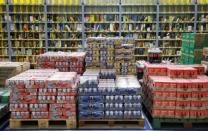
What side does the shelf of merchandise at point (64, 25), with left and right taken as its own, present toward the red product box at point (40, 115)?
front

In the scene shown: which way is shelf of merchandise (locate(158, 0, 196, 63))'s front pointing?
toward the camera

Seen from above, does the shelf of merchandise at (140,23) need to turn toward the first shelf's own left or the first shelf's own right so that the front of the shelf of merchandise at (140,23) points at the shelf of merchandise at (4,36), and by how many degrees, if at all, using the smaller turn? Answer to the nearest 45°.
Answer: approximately 90° to the first shelf's own right

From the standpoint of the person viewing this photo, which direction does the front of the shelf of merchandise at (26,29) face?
facing the viewer

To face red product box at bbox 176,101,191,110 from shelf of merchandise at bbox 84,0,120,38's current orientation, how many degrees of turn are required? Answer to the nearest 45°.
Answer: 0° — it already faces it

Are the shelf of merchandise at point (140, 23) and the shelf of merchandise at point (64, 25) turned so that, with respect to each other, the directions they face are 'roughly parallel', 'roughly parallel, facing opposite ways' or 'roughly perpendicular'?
roughly parallel

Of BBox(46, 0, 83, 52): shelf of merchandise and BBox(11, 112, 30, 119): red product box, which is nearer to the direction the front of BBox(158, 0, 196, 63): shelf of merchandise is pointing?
the red product box

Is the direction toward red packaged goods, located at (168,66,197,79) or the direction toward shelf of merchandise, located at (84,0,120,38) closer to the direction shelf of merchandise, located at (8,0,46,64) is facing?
the red packaged goods

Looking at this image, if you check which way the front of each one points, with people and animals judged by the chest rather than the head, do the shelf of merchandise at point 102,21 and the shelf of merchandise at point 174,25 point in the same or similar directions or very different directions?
same or similar directions

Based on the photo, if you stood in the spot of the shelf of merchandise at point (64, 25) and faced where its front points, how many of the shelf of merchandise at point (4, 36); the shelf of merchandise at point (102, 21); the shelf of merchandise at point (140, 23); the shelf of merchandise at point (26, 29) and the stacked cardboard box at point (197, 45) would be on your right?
2

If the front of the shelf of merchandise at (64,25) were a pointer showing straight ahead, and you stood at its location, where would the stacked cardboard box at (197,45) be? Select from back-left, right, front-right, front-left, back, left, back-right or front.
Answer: front-left

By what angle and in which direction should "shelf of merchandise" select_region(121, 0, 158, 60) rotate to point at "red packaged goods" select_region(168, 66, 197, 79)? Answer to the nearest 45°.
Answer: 0° — it already faces it

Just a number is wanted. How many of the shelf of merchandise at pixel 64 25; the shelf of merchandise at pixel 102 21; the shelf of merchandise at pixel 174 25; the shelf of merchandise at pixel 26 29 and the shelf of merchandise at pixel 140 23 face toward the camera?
5

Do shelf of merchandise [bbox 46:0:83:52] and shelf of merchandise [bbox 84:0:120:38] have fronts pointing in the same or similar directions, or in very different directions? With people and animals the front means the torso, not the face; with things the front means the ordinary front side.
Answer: same or similar directions

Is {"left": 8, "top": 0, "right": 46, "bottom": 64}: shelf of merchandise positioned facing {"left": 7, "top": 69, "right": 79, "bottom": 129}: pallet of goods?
yes
